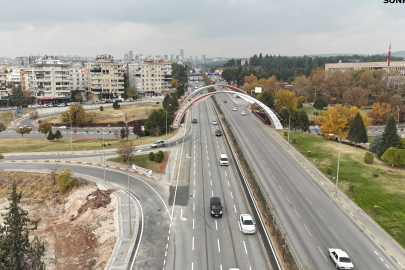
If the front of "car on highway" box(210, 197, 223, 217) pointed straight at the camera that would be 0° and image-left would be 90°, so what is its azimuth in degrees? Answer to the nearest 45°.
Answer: approximately 0°

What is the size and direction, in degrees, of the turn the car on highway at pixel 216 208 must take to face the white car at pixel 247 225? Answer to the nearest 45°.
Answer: approximately 45° to its left

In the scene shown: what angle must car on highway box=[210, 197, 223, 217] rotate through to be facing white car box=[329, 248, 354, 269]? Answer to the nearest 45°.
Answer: approximately 45° to its left
